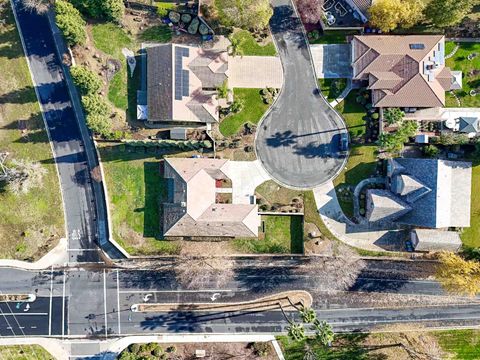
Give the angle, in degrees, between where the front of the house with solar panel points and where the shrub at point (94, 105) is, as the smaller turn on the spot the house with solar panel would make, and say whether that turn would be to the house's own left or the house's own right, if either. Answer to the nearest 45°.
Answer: approximately 180°

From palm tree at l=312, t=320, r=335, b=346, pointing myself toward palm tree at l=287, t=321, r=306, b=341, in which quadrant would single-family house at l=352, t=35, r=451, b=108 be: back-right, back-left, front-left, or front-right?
back-right

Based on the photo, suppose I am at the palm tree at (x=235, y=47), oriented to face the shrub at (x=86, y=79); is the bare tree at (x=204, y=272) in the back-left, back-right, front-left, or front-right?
front-left

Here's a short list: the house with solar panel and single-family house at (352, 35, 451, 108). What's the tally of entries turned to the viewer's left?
1

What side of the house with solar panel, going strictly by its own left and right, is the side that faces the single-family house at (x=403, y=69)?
front

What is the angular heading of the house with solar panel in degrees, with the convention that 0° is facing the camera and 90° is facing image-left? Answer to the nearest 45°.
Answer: approximately 270°

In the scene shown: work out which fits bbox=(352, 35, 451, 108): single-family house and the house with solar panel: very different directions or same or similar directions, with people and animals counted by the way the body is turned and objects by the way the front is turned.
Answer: very different directions

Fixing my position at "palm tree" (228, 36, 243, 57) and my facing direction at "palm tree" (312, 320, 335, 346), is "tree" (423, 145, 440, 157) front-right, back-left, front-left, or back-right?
front-left

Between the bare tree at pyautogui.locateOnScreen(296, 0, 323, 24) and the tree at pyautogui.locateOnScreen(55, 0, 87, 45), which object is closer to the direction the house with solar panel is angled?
the bare tree

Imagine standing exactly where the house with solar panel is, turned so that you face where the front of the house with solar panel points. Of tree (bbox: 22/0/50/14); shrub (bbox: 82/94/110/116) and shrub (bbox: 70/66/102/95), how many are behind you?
3

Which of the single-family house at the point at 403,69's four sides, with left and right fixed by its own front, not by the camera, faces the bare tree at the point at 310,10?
front

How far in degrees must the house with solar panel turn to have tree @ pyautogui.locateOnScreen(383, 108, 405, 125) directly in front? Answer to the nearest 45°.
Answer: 0° — it already faces it

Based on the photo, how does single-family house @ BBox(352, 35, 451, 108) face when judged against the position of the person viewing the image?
facing to the left of the viewer
